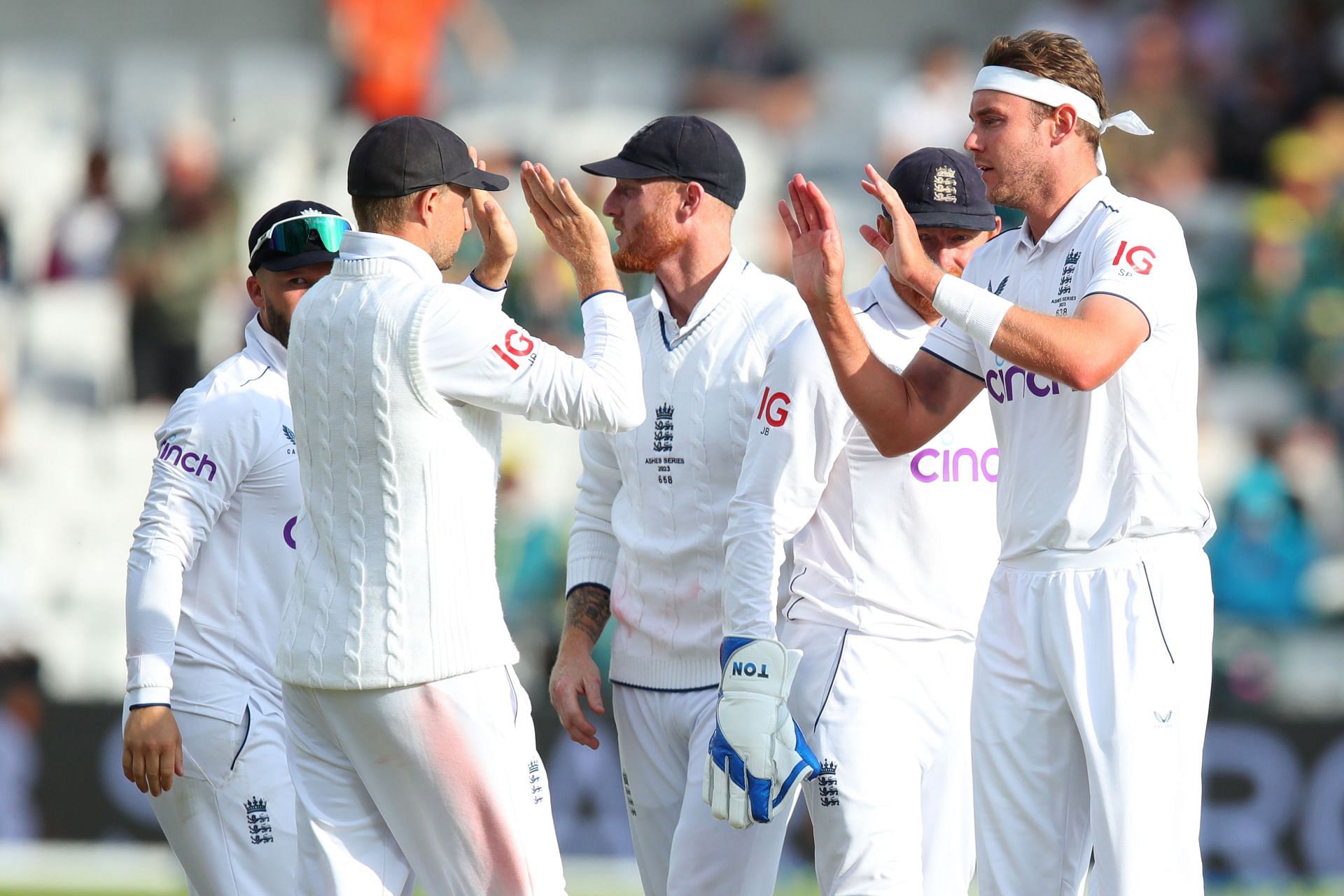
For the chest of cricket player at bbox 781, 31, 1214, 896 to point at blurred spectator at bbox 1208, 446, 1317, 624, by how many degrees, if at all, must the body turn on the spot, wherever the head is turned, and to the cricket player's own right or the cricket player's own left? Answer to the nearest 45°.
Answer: approximately 135° to the cricket player's own right

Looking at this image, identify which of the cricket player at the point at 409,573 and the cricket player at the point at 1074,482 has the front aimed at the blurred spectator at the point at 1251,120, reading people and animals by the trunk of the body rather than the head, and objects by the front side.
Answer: the cricket player at the point at 409,573

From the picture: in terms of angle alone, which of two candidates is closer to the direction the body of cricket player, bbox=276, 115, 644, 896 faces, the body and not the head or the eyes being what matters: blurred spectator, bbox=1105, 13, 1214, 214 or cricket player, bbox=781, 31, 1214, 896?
the blurred spectator

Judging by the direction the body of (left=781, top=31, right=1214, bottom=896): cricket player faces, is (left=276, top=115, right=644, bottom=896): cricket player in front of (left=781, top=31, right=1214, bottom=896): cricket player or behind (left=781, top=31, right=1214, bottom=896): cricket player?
in front

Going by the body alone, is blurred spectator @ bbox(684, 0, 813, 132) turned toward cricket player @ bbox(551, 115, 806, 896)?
yes

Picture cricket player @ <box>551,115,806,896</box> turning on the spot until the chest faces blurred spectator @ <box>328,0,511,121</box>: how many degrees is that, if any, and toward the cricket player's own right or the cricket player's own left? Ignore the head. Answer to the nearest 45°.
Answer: approximately 135° to the cricket player's own right

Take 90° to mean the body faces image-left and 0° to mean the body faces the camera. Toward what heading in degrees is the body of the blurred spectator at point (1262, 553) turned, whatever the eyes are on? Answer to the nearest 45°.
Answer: approximately 0°

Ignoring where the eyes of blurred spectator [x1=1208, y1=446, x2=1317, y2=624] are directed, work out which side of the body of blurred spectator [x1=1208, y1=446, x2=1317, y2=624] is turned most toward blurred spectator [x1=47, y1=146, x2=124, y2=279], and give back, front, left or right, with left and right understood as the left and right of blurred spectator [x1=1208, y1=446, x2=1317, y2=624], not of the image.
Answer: right

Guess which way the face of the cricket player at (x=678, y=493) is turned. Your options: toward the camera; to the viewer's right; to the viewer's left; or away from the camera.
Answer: to the viewer's left

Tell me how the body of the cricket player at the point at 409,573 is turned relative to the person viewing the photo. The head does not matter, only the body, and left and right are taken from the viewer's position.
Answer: facing away from the viewer and to the right of the viewer
